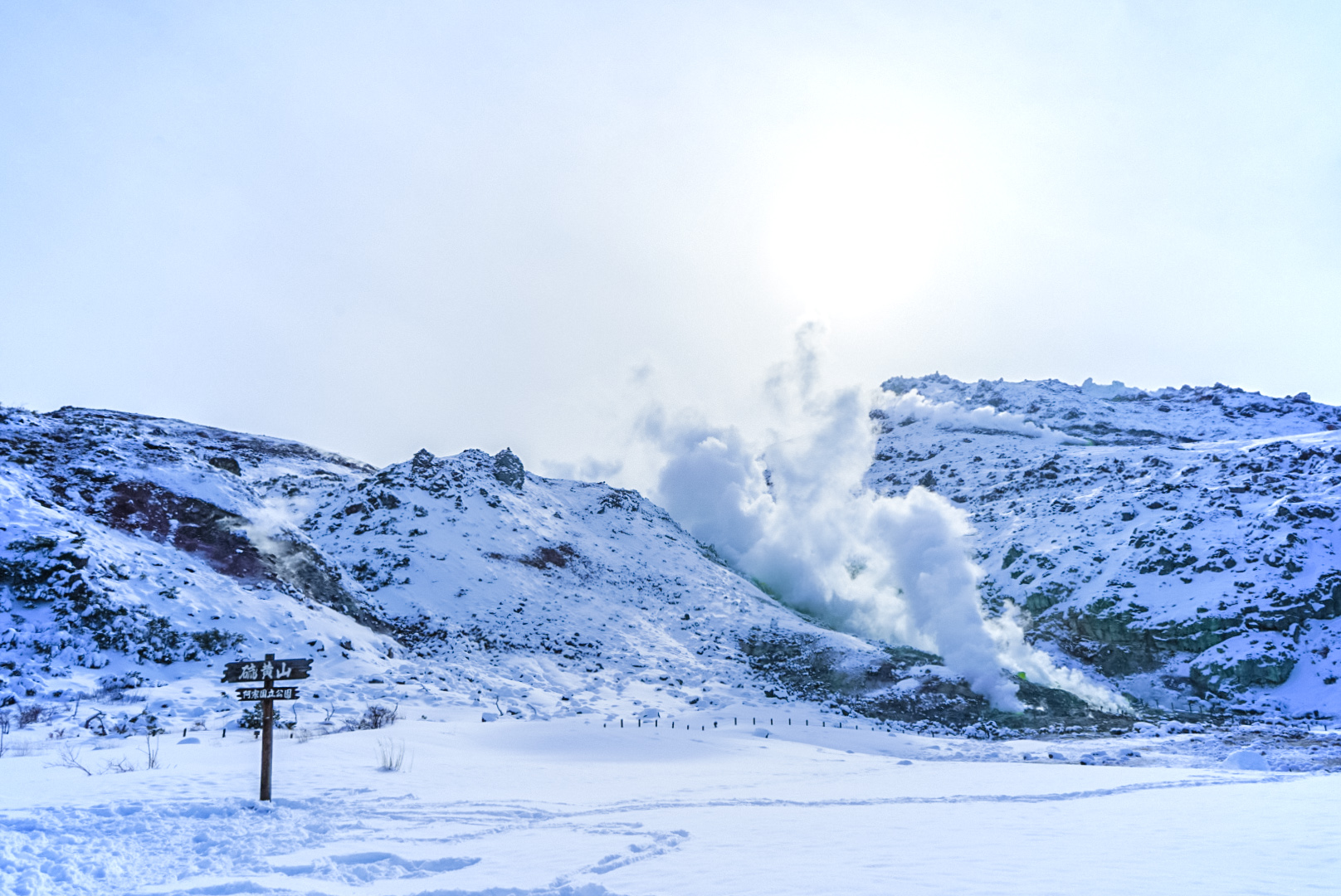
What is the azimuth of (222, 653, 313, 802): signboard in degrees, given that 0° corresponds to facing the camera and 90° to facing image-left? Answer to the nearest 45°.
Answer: approximately 0°

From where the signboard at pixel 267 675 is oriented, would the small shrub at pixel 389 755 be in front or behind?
behind

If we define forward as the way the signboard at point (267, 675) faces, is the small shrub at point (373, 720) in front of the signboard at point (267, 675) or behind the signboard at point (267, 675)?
behind
